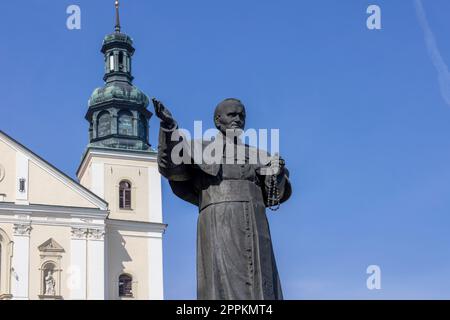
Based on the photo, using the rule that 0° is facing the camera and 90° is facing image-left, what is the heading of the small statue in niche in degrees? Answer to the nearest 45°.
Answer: approximately 0°
